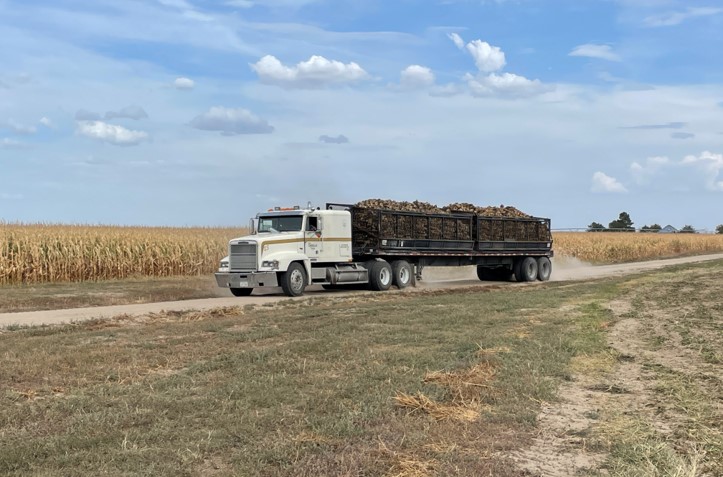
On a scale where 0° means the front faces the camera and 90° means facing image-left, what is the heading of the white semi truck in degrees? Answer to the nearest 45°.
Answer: approximately 45°
